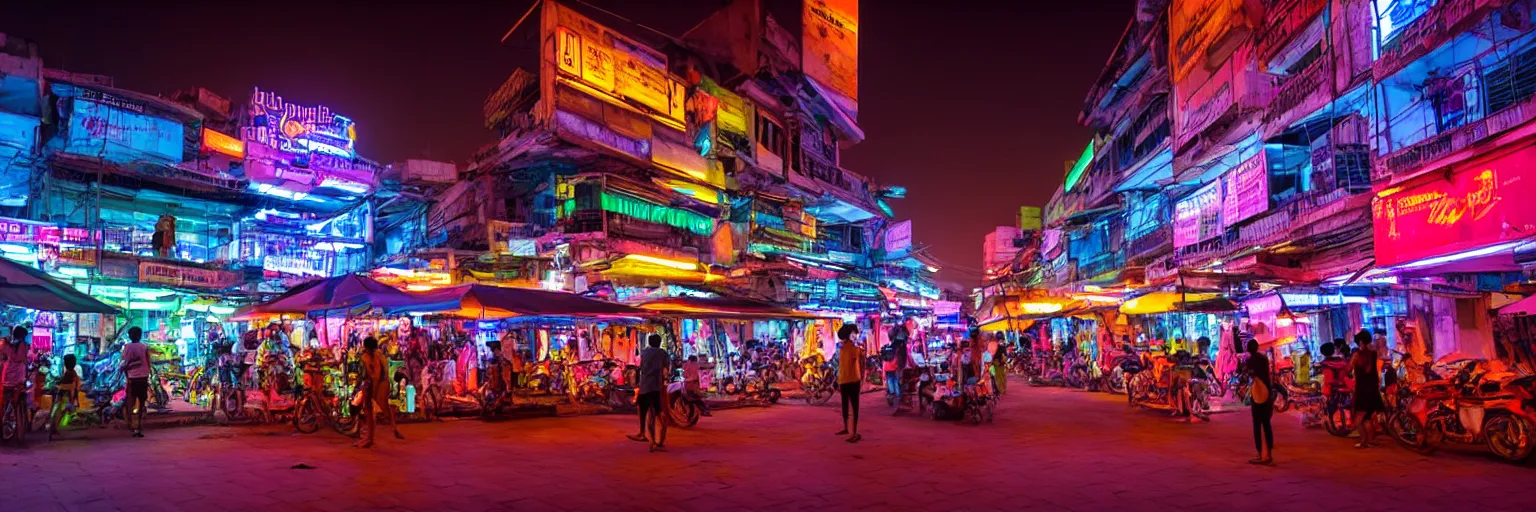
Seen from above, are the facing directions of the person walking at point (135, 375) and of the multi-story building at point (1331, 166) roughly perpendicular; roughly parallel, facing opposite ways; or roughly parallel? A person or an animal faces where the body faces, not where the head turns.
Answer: roughly perpendicular

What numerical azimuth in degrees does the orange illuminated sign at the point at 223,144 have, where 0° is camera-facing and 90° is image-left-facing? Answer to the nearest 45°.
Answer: approximately 315°

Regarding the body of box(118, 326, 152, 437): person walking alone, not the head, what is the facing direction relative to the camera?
away from the camera

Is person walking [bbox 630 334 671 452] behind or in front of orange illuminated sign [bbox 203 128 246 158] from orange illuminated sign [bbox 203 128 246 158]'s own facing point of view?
in front

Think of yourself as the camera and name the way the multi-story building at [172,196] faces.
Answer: facing the viewer and to the right of the viewer
